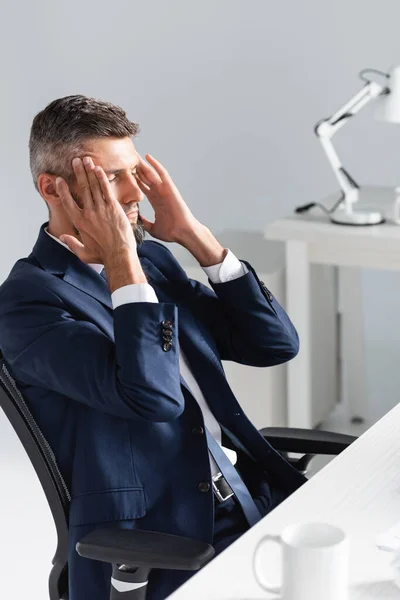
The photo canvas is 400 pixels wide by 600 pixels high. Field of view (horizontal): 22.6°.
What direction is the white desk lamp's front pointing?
to the viewer's right

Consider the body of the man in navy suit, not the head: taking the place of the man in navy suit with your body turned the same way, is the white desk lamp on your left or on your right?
on your left

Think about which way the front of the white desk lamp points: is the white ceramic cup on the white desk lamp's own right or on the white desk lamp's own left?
on the white desk lamp's own right

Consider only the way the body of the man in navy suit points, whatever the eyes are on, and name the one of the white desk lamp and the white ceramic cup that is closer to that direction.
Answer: the white ceramic cup

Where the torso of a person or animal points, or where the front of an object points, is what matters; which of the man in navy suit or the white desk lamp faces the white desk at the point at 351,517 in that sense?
the man in navy suit

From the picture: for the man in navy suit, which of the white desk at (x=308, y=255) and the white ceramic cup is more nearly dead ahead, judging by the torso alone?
the white ceramic cup

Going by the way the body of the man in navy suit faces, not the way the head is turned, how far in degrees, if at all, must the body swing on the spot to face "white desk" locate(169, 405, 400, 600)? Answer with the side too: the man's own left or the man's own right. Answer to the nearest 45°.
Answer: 0° — they already face it

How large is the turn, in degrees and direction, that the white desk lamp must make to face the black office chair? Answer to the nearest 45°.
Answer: approximately 90° to its right

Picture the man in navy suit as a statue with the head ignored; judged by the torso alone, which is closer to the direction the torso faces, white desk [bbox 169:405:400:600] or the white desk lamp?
the white desk
